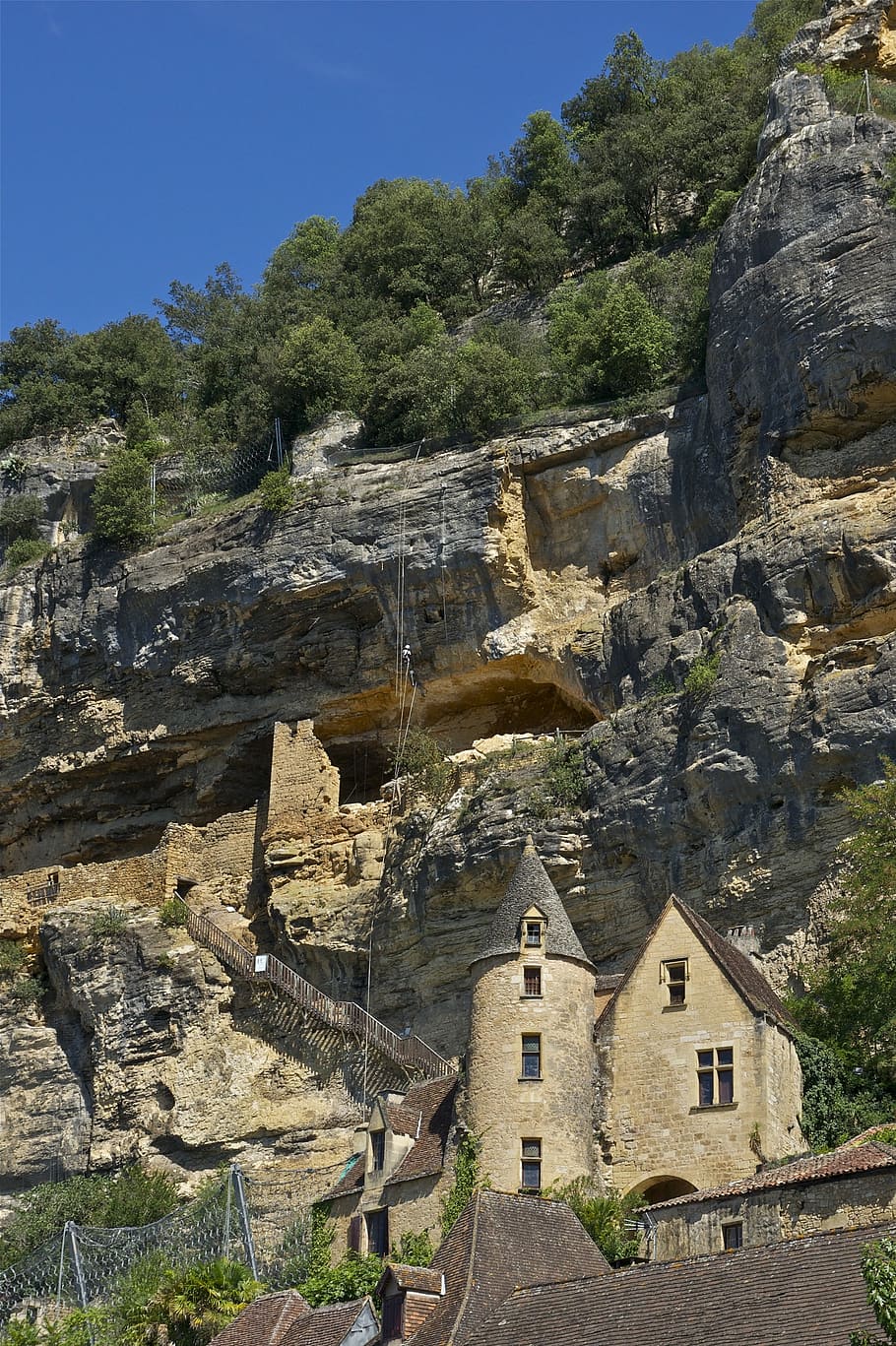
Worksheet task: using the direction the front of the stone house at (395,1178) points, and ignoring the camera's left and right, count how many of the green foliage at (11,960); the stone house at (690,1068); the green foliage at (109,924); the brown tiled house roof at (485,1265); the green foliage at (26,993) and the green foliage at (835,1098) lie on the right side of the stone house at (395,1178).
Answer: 3

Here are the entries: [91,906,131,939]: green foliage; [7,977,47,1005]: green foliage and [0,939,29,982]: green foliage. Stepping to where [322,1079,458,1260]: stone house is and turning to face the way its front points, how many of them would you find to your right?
3

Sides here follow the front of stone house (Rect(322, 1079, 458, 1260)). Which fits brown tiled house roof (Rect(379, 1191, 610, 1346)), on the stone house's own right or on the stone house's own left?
on the stone house's own left

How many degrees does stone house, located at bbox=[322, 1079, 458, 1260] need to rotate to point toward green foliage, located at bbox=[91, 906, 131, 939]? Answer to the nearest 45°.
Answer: approximately 90° to its right

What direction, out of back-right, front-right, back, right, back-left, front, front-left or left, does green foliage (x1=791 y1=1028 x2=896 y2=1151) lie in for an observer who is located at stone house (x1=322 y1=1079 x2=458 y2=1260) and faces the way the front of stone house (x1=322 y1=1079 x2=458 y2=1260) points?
back-left

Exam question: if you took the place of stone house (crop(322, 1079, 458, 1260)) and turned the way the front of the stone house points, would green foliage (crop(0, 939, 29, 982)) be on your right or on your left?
on your right

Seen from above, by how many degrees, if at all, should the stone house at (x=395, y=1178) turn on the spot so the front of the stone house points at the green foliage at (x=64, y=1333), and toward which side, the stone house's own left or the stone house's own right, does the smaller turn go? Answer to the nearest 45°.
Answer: approximately 45° to the stone house's own right

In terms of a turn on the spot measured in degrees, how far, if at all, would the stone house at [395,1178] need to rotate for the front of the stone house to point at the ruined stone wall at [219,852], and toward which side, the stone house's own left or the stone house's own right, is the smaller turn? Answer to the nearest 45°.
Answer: approximately 135° to the stone house's own right

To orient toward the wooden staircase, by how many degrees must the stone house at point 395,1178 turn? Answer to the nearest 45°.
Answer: approximately 135° to its right

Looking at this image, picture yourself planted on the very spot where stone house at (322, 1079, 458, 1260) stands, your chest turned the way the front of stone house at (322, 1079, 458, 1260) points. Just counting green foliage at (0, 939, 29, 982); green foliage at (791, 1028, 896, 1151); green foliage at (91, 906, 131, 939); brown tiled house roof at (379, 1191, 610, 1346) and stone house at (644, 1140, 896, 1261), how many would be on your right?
2

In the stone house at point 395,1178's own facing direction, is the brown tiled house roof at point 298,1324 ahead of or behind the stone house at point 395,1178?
ahead

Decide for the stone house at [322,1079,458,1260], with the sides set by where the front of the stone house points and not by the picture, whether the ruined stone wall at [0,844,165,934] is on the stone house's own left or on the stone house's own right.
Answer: on the stone house's own right

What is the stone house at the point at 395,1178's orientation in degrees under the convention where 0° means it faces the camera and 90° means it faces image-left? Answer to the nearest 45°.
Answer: approximately 45°

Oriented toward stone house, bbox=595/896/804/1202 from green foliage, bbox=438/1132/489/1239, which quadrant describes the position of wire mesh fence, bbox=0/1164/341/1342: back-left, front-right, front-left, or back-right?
back-left
